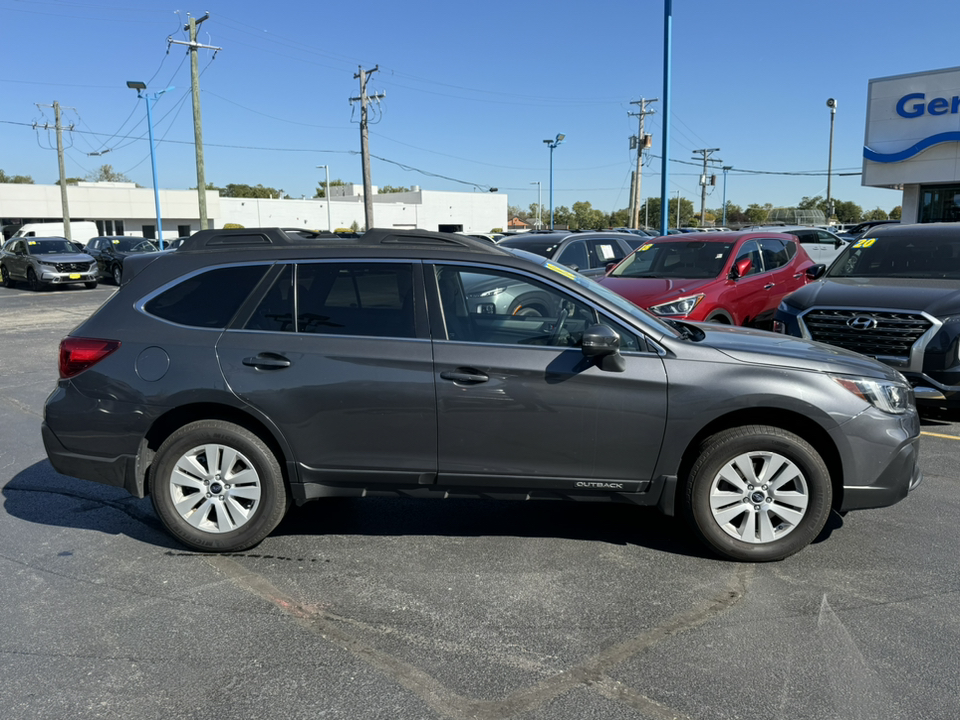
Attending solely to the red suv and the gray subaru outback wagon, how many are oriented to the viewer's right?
1

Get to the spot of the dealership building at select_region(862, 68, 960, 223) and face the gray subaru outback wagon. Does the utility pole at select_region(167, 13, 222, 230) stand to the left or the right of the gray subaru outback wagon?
right

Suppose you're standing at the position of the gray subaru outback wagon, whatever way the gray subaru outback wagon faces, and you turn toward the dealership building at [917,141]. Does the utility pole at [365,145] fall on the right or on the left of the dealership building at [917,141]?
left

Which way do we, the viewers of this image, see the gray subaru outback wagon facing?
facing to the right of the viewer

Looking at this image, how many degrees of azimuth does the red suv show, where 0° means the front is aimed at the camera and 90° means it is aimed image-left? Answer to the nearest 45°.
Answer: approximately 45°

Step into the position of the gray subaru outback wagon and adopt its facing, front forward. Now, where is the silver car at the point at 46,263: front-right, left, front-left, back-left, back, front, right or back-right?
back-left

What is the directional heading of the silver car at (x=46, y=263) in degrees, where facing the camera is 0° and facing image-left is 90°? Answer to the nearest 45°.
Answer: approximately 315°

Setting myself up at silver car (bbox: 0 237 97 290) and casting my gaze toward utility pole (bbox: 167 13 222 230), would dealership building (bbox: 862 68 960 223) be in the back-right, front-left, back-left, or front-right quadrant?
front-right

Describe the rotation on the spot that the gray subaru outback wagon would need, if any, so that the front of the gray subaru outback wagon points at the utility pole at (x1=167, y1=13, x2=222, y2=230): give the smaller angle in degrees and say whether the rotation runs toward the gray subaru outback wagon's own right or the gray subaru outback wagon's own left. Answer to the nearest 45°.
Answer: approximately 90° to the gray subaru outback wagon's own left

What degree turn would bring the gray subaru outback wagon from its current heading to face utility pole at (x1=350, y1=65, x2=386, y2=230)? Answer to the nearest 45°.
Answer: approximately 90° to its left

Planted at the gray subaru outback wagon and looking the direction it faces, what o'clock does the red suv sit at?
The red suv is roughly at 10 o'clock from the gray subaru outback wagon.

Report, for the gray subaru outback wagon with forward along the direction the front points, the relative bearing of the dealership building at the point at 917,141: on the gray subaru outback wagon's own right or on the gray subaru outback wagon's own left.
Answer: on the gray subaru outback wagon's own left

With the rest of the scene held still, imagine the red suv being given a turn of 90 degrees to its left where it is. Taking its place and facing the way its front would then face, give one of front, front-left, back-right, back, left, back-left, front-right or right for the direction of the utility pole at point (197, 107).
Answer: back

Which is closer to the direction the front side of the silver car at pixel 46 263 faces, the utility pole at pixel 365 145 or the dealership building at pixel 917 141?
the dealership building
